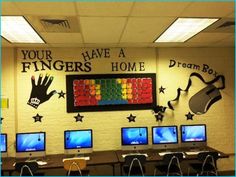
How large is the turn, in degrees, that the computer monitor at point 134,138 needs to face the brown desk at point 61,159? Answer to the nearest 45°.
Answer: approximately 45° to its right

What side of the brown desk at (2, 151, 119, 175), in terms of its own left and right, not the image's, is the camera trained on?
front

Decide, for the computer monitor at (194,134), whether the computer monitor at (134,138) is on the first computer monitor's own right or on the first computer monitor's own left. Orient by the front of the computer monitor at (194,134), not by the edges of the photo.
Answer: on the first computer monitor's own right

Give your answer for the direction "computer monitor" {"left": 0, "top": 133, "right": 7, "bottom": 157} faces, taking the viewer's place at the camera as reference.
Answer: facing the viewer

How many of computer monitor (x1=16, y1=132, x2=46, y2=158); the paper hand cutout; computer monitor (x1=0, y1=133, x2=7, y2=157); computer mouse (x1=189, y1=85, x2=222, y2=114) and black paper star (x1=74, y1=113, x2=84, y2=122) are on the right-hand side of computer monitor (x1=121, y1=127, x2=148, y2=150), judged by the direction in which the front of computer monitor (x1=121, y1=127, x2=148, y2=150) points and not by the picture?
4

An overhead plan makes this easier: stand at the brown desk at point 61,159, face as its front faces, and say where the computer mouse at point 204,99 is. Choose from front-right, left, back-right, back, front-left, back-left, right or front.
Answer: left

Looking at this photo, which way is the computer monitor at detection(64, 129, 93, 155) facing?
toward the camera

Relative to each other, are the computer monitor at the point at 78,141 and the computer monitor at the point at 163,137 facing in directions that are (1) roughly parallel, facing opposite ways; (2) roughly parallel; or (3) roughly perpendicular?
roughly parallel

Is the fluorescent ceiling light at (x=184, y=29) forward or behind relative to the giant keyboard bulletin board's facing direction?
forward

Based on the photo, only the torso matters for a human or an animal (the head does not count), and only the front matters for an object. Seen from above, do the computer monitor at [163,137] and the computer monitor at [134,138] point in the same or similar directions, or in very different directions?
same or similar directions

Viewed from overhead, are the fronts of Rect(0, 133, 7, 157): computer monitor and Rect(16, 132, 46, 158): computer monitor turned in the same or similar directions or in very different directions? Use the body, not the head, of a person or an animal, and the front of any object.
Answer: same or similar directions

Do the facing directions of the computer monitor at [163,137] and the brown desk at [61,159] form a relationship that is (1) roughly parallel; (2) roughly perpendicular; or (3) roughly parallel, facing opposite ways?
roughly parallel

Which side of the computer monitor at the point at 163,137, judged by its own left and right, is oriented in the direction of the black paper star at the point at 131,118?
right

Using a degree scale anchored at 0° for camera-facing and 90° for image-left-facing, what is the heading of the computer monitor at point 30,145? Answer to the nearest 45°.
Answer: approximately 0°
